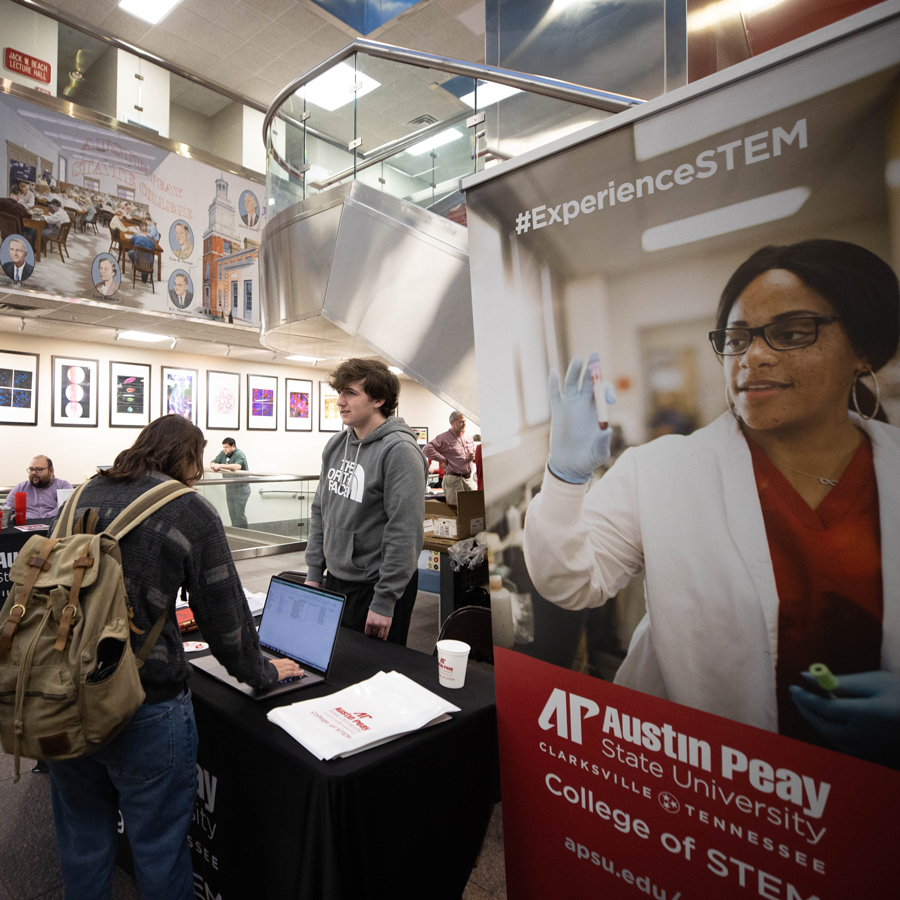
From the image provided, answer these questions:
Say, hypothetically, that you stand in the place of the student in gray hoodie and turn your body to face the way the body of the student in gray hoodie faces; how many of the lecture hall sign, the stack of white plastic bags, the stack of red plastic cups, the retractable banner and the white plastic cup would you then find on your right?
2

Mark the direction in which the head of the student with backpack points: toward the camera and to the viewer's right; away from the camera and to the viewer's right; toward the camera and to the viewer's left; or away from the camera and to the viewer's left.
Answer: away from the camera and to the viewer's right

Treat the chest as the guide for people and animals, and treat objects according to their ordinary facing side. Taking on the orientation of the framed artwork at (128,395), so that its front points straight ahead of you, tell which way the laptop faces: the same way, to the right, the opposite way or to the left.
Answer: to the right

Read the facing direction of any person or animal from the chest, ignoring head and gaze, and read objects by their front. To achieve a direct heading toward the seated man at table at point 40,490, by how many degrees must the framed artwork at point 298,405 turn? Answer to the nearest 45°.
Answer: approximately 45° to its right

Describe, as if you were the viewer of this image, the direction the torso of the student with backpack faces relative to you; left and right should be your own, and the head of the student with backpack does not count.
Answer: facing away from the viewer and to the right of the viewer

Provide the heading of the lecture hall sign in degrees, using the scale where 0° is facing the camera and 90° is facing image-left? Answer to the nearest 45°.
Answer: approximately 315°

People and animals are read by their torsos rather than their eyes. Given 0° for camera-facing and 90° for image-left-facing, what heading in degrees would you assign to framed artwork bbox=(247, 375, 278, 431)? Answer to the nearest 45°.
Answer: approximately 315°

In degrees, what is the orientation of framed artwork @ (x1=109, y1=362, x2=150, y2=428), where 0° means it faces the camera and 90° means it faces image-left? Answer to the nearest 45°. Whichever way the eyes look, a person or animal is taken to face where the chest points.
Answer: approximately 315°
